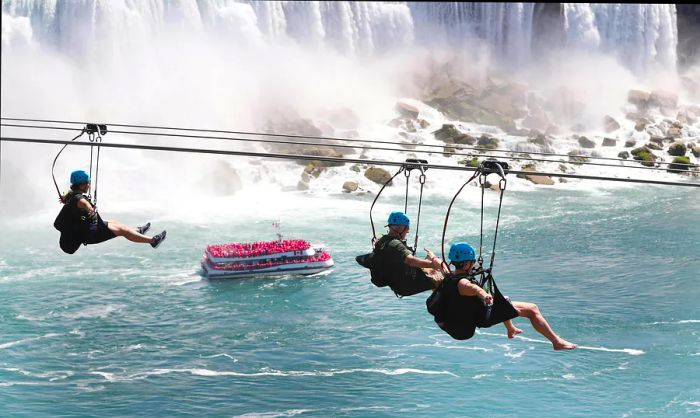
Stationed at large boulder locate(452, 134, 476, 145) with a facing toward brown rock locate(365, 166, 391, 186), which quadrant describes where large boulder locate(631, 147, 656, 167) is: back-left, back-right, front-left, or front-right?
back-left

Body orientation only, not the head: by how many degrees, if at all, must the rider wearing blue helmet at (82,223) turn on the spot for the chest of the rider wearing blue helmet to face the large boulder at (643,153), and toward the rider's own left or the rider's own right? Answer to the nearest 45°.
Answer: approximately 45° to the rider's own left

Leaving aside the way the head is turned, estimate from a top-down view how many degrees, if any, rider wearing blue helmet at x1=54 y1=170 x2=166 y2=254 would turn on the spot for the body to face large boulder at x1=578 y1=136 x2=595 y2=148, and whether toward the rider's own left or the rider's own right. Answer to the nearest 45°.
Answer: approximately 45° to the rider's own left

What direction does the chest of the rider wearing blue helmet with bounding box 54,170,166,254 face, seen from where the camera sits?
to the viewer's right

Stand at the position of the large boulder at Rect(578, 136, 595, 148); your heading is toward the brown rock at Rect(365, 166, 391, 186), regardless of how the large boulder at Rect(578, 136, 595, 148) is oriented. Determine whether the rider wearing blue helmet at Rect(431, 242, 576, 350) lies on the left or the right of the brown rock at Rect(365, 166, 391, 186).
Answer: left

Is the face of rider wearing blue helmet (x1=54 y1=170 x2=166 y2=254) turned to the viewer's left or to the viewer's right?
to the viewer's right
